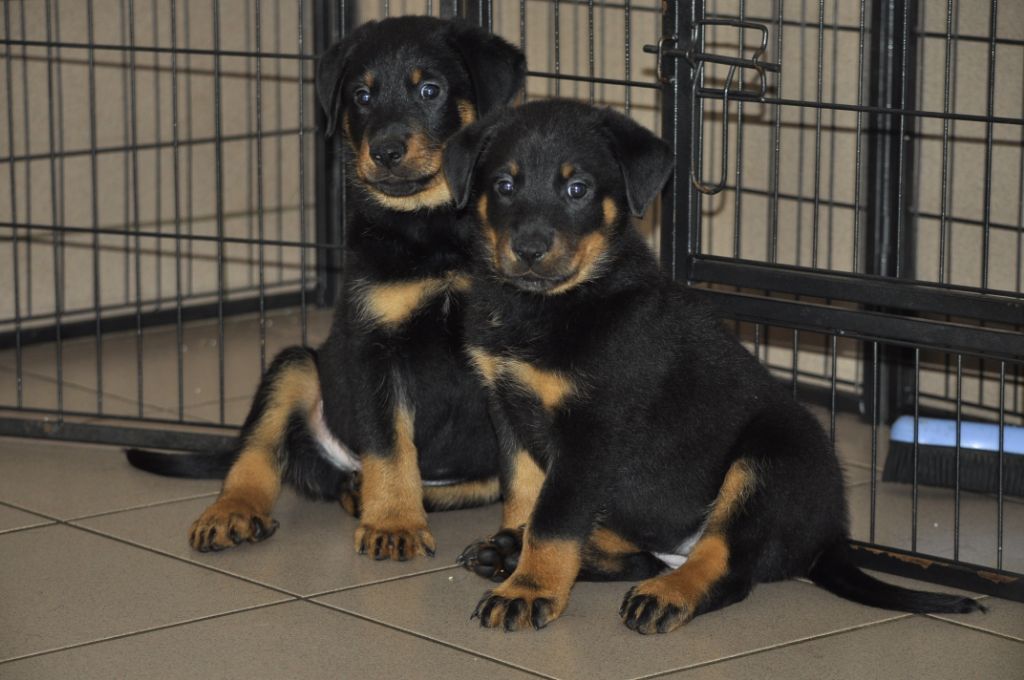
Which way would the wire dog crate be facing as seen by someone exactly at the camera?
facing the viewer and to the left of the viewer

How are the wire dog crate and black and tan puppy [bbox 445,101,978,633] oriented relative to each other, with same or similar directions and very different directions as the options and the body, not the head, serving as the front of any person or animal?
same or similar directions

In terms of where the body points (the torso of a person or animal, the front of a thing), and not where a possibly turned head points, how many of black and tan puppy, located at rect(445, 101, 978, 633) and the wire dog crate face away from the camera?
0

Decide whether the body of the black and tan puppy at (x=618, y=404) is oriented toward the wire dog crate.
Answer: no
